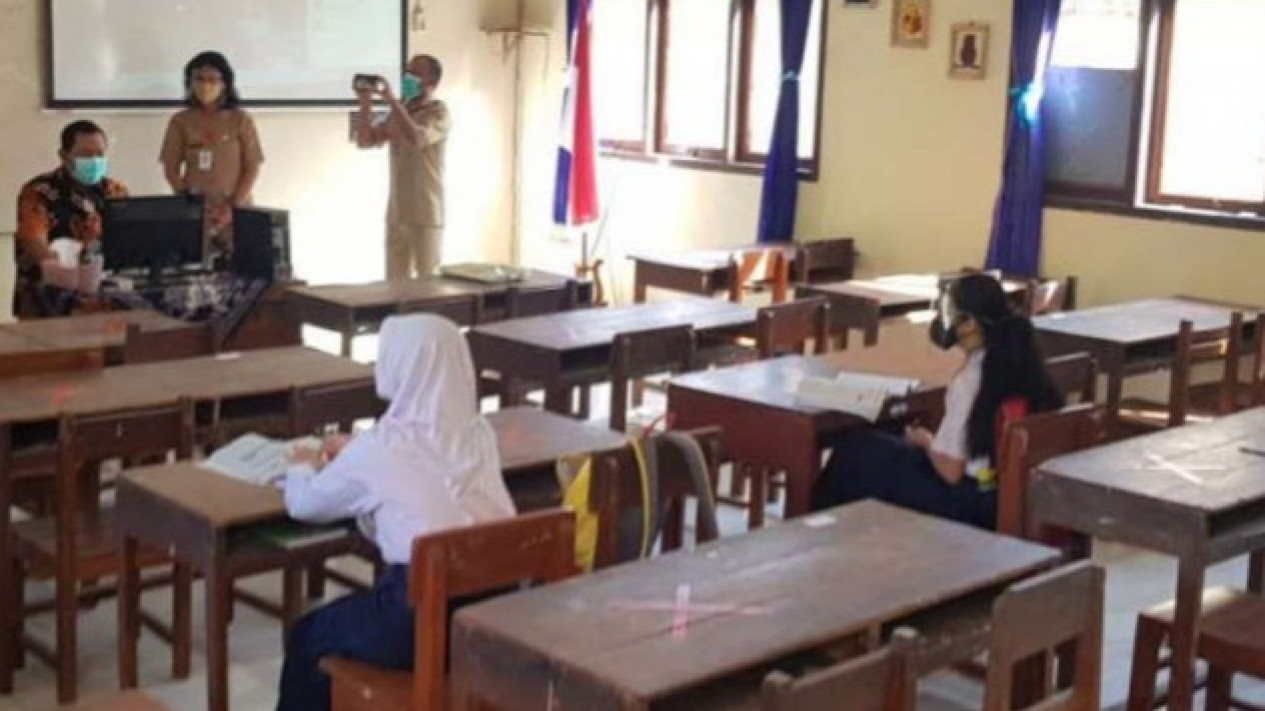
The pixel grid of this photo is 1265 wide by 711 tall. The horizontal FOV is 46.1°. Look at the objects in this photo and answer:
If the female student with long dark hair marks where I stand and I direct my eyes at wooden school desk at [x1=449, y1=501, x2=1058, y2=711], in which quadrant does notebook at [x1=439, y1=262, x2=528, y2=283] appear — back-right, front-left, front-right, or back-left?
back-right

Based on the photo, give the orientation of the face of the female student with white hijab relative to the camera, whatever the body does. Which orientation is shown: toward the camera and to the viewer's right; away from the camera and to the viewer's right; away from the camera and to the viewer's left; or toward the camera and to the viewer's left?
away from the camera and to the viewer's left

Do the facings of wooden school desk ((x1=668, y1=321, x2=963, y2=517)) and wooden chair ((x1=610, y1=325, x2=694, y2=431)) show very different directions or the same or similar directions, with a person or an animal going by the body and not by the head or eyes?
very different directions

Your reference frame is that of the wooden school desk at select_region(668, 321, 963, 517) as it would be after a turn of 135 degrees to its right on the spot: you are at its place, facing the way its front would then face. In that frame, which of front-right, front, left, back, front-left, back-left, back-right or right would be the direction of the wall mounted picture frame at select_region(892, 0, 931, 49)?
right

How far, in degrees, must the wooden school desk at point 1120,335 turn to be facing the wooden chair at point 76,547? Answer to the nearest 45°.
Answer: approximately 90° to its right

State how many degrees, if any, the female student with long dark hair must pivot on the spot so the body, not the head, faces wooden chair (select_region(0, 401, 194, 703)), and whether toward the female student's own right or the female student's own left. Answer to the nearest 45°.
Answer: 0° — they already face it

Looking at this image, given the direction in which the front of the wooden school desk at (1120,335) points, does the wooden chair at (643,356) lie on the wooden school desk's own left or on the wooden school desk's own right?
on the wooden school desk's own right

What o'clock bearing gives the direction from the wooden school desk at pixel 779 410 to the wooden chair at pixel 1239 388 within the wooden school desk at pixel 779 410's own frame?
The wooden chair is roughly at 9 o'clock from the wooden school desk.

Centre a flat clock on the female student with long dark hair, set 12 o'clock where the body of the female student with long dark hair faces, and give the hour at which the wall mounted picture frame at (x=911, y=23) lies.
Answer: The wall mounted picture frame is roughly at 3 o'clock from the female student with long dark hair.

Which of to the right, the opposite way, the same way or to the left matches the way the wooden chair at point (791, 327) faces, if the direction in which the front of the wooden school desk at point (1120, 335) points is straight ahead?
the opposite way

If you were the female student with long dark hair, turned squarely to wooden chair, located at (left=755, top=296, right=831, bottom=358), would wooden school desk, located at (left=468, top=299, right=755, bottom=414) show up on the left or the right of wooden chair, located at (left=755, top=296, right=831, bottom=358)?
left

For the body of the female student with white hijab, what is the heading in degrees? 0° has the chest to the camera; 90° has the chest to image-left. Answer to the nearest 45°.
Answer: approximately 135°

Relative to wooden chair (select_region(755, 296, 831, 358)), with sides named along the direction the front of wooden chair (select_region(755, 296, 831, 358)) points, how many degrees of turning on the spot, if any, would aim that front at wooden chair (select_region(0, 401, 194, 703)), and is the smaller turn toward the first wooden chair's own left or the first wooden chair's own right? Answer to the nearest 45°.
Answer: approximately 90° to the first wooden chair's own left
